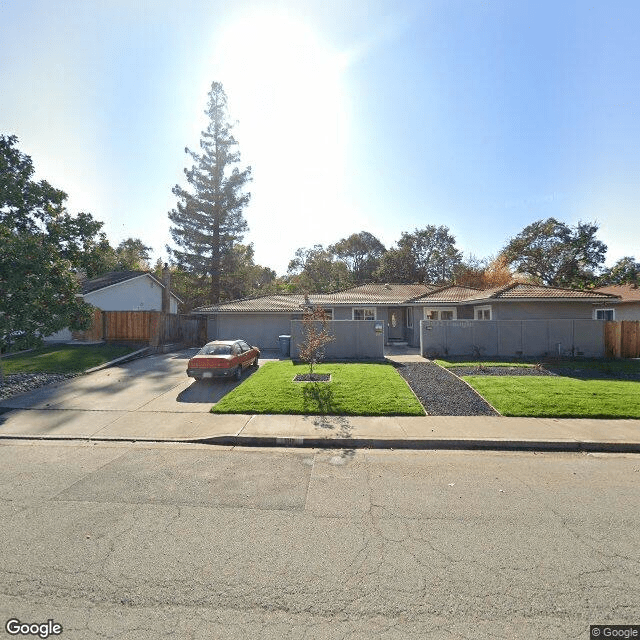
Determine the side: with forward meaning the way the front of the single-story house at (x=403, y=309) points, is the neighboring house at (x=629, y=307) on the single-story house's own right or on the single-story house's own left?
on the single-story house's own left

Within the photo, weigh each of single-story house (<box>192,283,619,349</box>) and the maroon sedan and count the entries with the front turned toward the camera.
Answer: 1

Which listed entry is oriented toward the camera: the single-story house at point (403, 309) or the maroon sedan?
the single-story house

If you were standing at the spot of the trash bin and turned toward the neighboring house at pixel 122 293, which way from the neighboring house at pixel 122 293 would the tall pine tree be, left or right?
right

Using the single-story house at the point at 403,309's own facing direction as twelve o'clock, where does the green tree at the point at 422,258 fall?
The green tree is roughly at 6 o'clock from the single-story house.

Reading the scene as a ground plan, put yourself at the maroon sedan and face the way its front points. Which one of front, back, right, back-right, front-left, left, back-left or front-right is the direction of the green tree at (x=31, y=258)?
back-left

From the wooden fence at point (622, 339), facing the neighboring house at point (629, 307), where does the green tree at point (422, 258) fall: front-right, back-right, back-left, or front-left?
front-left

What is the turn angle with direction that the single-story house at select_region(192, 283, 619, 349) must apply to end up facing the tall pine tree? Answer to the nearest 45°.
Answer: approximately 135° to its right

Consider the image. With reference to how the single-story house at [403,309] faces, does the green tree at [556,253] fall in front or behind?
behind

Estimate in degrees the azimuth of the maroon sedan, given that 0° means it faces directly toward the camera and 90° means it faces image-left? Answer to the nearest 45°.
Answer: approximately 225°

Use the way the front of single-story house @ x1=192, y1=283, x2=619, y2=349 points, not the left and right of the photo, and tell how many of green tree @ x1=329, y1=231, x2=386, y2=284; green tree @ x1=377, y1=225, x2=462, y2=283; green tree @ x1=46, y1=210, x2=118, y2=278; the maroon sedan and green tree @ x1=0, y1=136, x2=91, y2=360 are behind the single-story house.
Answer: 2

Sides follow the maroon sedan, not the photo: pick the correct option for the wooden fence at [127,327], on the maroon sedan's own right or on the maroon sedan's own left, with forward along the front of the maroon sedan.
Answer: on the maroon sedan's own left

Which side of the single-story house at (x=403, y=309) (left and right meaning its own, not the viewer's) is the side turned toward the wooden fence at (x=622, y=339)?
left

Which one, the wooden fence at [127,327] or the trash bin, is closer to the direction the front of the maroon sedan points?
the trash bin

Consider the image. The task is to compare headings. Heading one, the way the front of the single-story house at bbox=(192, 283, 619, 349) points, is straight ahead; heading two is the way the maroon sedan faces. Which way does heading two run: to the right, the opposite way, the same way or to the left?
the opposite way

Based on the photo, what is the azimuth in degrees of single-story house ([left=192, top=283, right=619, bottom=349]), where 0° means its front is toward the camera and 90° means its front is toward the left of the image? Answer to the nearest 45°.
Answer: approximately 0°

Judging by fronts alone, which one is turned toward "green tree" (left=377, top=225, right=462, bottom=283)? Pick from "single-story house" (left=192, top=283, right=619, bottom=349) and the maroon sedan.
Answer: the maroon sedan
